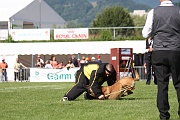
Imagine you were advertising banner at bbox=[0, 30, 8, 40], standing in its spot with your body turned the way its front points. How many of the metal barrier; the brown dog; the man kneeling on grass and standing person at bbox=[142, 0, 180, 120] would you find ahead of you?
4

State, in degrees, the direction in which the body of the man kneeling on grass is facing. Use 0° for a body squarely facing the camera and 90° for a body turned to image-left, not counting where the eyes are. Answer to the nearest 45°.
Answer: approximately 270°

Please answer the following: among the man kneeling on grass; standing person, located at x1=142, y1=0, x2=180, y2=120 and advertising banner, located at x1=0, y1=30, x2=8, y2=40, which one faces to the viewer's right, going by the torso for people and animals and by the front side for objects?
the man kneeling on grass

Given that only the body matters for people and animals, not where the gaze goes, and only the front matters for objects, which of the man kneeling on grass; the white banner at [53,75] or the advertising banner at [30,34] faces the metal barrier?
the advertising banner

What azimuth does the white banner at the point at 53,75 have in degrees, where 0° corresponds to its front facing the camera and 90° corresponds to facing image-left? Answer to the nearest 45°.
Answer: approximately 0°

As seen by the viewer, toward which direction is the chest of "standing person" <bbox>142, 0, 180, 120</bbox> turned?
away from the camera

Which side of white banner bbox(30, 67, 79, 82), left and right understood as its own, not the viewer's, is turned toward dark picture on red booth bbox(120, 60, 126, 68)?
left

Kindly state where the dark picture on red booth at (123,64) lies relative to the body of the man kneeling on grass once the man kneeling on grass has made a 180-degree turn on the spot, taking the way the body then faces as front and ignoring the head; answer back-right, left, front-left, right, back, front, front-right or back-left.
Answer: right

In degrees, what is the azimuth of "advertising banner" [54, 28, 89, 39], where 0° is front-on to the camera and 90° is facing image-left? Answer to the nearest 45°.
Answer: approximately 0°
